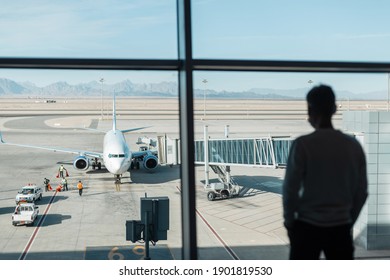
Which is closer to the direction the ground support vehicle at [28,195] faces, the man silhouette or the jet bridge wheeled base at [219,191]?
the man silhouette

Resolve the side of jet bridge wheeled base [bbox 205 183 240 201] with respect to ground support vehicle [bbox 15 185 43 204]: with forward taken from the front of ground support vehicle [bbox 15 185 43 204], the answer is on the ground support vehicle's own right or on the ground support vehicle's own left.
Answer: on the ground support vehicle's own left

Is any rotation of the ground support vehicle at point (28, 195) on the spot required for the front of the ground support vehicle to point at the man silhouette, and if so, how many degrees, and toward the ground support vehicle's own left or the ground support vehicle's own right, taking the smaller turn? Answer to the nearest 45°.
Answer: approximately 45° to the ground support vehicle's own left

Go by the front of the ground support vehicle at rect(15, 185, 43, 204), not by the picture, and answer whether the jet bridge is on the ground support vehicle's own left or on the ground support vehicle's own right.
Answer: on the ground support vehicle's own left

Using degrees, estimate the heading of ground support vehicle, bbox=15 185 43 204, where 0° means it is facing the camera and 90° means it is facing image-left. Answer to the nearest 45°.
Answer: approximately 45°

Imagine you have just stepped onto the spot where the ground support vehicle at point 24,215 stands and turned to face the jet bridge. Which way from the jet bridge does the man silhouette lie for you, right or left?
right

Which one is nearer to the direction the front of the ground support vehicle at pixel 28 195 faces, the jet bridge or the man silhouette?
the man silhouette
